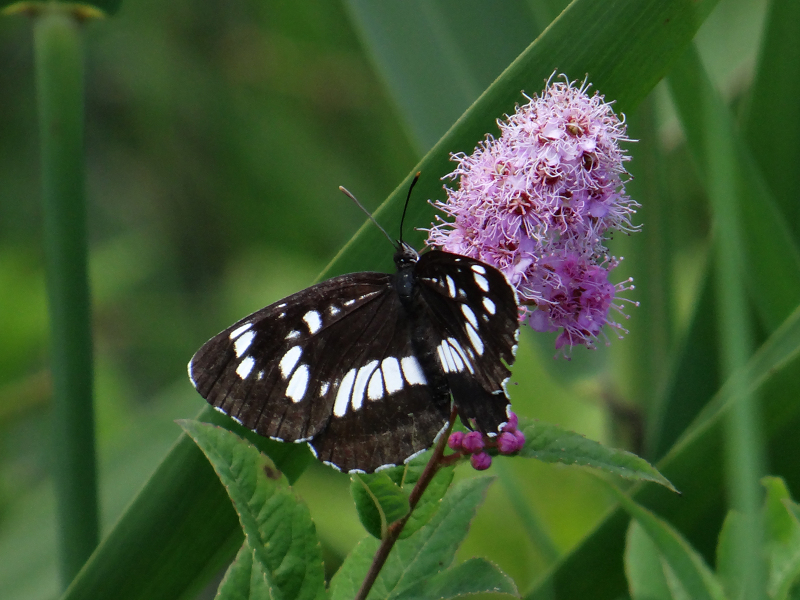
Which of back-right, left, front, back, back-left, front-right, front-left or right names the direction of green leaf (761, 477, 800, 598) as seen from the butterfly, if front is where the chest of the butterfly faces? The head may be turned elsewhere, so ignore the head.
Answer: right

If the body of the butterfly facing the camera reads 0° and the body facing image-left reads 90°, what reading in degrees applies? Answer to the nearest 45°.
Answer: approximately 180°

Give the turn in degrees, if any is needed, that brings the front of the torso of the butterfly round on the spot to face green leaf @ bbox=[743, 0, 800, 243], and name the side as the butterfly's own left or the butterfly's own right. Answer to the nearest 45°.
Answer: approximately 90° to the butterfly's own right

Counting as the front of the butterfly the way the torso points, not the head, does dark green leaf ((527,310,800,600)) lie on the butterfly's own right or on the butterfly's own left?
on the butterfly's own right
